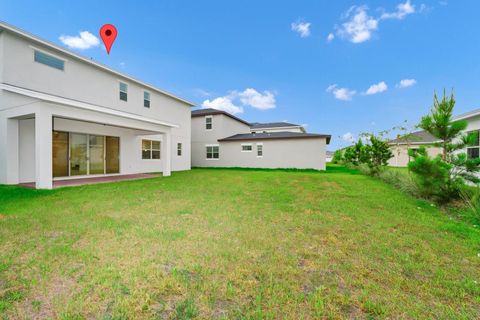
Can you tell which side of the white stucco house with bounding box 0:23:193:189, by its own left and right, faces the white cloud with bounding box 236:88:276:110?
right

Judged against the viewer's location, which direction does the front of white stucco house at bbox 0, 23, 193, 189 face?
facing away from the viewer and to the left of the viewer

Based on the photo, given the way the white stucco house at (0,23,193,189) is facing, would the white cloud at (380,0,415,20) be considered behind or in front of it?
behind
